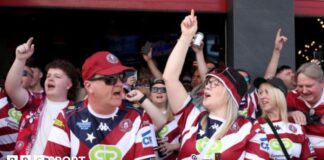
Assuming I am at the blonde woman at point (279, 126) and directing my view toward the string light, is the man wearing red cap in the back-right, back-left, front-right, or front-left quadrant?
back-left

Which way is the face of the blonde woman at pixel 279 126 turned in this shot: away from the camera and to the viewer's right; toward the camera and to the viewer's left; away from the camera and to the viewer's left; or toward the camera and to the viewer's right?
toward the camera and to the viewer's left

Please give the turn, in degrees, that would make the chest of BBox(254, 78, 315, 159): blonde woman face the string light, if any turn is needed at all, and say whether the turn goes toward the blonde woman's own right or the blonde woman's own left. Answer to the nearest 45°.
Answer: approximately 135° to the blonde woman's own right

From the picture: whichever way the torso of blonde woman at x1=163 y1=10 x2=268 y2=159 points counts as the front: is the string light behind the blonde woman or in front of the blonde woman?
behind

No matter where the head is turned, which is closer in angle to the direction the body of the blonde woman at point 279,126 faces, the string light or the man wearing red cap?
the man wearing red cap

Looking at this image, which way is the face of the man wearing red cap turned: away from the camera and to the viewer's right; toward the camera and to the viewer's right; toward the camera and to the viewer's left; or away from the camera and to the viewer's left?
toward the camera and to the viewer's right

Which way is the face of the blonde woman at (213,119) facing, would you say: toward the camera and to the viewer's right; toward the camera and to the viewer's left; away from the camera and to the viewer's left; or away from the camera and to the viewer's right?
toward the camera and to the viewer's left

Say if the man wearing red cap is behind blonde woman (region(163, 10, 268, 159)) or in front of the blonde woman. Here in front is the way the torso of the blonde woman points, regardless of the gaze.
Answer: in front

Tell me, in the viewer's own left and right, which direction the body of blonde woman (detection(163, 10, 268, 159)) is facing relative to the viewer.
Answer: facing the viewer and to the left of the viewer
